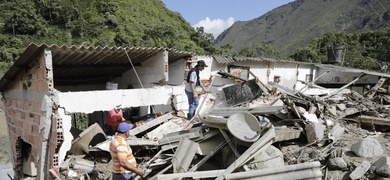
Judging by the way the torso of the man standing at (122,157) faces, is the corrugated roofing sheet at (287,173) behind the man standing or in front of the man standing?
in front

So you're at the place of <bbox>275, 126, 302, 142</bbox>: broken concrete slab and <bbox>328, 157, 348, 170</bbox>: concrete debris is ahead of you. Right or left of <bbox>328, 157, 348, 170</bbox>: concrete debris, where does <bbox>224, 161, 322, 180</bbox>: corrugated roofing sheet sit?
right

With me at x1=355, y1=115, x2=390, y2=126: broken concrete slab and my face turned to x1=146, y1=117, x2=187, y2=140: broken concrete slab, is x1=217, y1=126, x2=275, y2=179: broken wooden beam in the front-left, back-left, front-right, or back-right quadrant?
front-left
